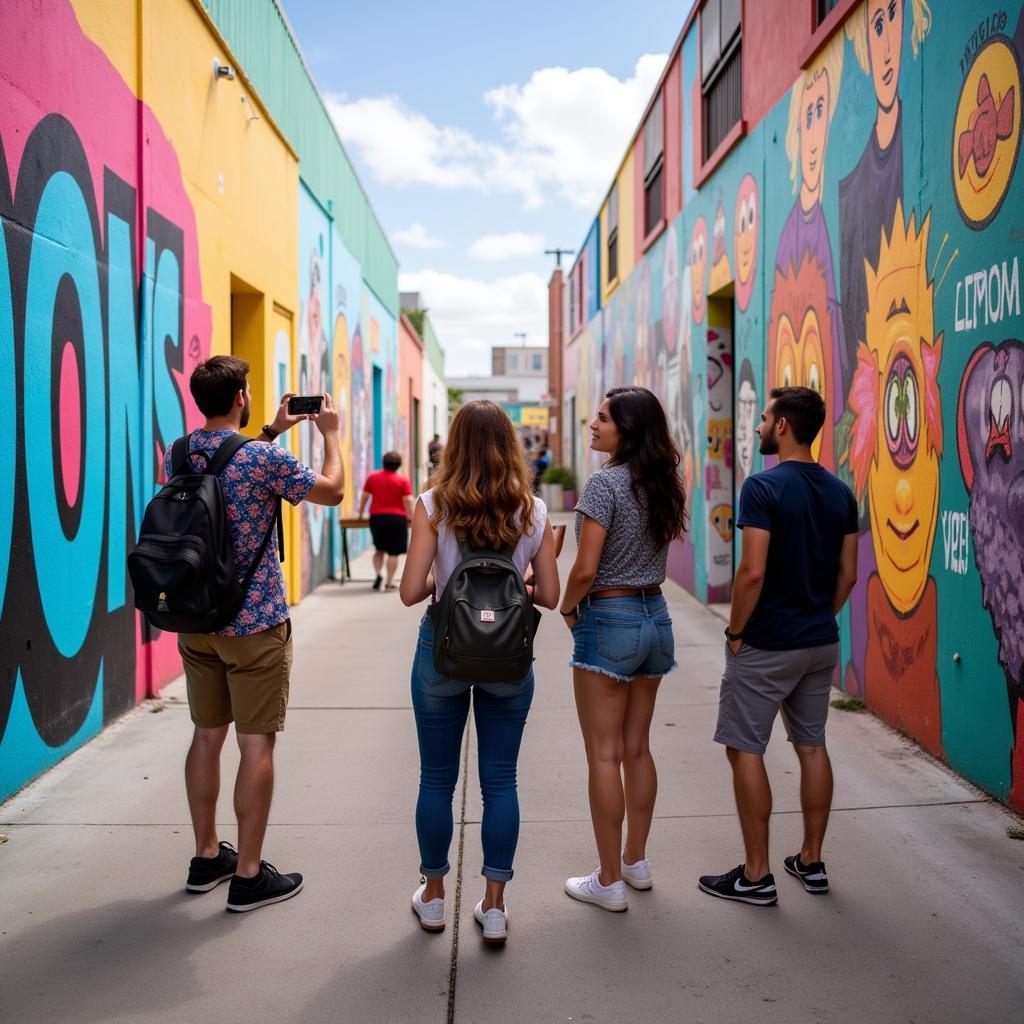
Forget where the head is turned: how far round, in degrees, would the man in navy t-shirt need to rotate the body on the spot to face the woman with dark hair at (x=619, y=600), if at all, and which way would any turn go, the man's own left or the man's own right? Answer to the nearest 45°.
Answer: approximately 90° to the man's own left

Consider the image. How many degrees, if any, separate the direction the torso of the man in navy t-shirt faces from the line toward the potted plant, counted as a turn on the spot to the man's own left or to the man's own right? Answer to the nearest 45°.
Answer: approximately 45° to the man's own right

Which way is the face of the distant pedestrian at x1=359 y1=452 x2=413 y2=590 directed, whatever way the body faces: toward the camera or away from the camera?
away from the camera

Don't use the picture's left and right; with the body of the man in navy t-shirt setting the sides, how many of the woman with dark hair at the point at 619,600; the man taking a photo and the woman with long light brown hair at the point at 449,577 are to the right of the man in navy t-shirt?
0

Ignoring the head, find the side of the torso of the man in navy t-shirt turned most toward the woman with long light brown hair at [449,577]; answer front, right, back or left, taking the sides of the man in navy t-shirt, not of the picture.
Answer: left

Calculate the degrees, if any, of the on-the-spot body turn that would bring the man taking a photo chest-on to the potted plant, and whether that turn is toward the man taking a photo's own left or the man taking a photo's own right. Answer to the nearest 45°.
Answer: approximately 45° to the man taking a photo's own left

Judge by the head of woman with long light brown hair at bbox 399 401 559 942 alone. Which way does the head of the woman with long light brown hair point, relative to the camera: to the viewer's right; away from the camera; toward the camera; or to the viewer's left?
away from the camera

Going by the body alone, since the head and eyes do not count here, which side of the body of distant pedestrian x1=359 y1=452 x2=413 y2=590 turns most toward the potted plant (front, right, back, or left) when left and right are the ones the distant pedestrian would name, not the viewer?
front

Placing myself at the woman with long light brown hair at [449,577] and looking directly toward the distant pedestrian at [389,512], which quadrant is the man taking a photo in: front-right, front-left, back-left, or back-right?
front-left

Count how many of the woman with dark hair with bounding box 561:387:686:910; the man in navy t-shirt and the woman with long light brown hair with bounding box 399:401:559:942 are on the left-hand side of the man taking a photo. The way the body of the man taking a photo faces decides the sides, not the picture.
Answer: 0

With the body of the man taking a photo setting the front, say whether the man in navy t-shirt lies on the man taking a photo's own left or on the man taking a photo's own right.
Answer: on the man taking a photo's own right

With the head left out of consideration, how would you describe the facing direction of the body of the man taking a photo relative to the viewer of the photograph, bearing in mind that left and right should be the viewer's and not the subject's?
facing away from the viewer and to the right of the viewer

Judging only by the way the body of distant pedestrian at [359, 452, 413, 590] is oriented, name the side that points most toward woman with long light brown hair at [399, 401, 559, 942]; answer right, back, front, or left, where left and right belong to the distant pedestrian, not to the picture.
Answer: back

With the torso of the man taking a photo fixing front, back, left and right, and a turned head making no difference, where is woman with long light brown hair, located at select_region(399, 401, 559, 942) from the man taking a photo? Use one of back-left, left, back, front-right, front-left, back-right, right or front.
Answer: right

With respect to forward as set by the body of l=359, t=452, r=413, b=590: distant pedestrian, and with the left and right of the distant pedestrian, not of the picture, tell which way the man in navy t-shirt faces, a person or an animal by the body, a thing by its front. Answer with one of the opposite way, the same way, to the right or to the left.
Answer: the same way

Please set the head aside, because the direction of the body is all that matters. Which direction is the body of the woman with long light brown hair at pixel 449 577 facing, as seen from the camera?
away from the camera
